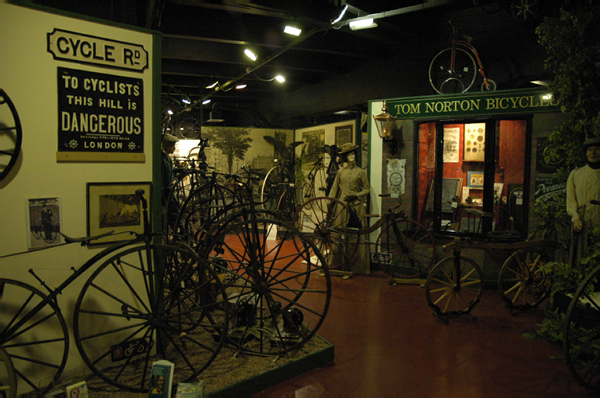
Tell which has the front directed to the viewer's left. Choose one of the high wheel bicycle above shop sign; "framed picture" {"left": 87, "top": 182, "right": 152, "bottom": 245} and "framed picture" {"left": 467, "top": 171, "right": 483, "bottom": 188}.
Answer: the high wheel bicycle above shop sign

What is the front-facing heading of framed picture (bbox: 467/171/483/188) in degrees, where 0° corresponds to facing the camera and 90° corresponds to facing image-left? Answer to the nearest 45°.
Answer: approximately 0°

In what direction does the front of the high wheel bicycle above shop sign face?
to the viewer's left

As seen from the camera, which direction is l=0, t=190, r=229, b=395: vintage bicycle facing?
to the viewer's right

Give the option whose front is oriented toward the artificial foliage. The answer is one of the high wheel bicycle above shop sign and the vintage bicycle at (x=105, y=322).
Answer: the vintage bicycle

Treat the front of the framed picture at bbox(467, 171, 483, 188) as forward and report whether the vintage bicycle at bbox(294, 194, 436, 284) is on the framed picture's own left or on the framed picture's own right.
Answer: on the framed picture's own right

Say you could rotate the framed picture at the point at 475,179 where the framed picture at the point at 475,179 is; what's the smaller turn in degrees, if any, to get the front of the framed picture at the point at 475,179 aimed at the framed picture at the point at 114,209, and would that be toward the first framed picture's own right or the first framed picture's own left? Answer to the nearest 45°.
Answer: approximately 45° to the first framed picture's own right
